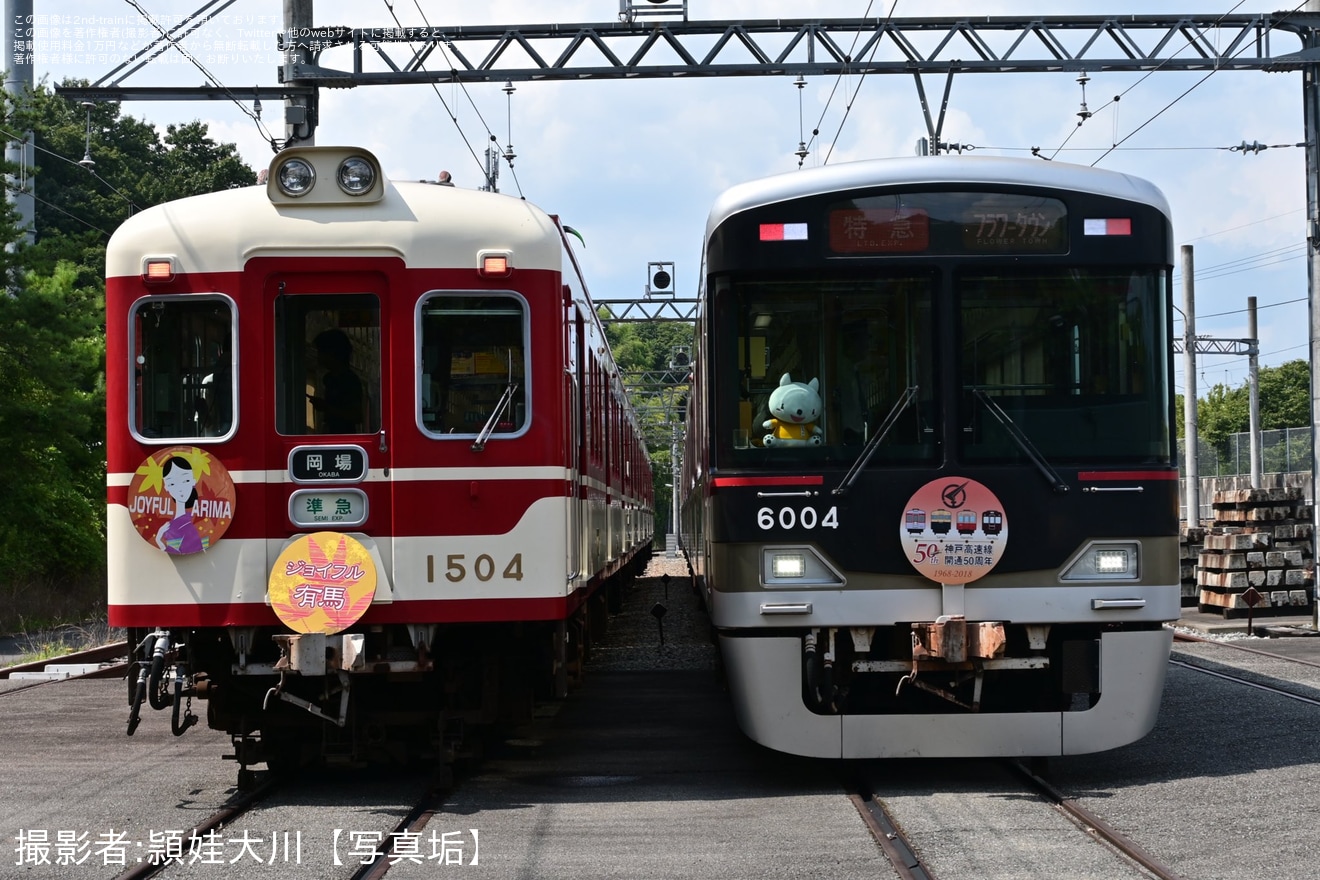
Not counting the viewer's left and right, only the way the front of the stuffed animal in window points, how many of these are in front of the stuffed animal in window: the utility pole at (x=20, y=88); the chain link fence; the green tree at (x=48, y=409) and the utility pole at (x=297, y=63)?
0

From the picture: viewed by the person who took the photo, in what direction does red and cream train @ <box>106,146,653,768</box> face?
facing the viewer

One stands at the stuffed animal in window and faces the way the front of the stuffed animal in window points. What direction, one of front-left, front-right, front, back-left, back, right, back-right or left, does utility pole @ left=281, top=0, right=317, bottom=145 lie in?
back-right

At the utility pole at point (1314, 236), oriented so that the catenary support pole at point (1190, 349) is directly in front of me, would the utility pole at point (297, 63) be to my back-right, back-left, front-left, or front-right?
back-left

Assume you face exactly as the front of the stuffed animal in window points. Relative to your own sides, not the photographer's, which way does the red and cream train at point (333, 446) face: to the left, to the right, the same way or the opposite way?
the same way

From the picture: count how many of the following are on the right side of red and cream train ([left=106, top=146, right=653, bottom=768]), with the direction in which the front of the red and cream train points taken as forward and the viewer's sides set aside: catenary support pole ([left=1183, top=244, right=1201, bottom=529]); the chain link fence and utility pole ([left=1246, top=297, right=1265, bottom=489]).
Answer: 0

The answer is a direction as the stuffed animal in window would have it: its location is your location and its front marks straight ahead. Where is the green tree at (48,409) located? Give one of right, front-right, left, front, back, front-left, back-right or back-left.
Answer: back-right

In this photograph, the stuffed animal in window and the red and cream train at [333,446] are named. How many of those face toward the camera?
2

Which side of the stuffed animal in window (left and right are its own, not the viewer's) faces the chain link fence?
back

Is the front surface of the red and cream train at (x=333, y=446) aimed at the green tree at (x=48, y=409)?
no

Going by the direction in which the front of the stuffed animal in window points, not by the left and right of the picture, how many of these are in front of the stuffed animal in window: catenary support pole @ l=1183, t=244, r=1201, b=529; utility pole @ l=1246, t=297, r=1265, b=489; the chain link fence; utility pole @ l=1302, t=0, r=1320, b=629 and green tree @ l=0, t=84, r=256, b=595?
0

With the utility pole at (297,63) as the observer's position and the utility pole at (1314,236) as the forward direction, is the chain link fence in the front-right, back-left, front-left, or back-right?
front-left

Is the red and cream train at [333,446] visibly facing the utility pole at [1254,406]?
no

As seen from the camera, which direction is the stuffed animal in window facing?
toward the camera

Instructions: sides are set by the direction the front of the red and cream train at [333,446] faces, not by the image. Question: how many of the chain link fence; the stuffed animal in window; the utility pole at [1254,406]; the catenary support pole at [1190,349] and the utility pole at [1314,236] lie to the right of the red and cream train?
0

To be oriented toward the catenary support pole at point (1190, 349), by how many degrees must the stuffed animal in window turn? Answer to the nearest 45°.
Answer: approximately 180°

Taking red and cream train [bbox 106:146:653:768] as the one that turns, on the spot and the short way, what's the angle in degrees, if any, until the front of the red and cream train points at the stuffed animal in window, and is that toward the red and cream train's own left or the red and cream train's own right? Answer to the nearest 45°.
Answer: approximately 90° to the red and cream train's own left

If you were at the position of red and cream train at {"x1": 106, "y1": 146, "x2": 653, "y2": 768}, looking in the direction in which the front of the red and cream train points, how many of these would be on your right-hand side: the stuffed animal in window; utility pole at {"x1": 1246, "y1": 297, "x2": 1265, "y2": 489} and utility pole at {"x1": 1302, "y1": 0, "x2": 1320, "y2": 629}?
0

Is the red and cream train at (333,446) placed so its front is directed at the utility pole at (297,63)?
no
